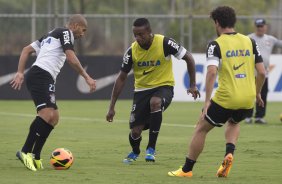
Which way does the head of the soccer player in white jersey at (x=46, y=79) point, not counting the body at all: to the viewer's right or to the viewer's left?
to the viewer's right

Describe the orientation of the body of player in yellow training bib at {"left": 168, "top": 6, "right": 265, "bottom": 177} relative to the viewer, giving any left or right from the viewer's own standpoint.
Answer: facing away from the viewer and to the left of the viewer

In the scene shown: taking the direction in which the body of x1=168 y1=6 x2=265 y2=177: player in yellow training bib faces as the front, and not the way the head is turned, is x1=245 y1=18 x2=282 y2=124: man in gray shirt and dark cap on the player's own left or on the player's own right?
on the player's own right

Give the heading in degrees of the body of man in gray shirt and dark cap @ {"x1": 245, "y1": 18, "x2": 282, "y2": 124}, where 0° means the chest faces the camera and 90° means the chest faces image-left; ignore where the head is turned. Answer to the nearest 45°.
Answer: approximately 0°

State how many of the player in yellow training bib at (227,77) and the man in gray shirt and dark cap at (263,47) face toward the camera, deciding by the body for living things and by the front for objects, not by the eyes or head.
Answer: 1

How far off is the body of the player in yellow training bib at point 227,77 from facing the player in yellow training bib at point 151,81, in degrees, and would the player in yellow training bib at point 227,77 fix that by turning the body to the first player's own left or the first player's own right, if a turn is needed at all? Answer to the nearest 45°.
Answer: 0° — they already face them

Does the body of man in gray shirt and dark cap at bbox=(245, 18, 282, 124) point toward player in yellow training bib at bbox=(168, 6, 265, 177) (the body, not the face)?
yes
